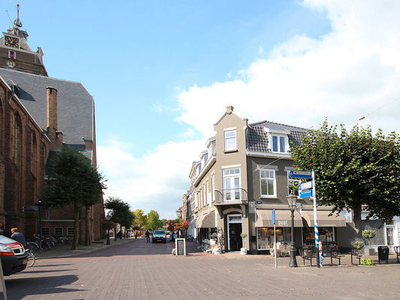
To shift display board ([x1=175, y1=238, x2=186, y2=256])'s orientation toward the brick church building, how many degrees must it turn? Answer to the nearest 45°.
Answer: approximately 135° to its right

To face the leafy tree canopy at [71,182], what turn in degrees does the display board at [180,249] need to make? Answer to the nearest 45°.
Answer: approximately 135° to its right

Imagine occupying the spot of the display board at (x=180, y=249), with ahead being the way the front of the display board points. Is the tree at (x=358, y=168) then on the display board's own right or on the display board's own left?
on the display board's own left

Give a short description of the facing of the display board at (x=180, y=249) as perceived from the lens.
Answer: facing the viewer
